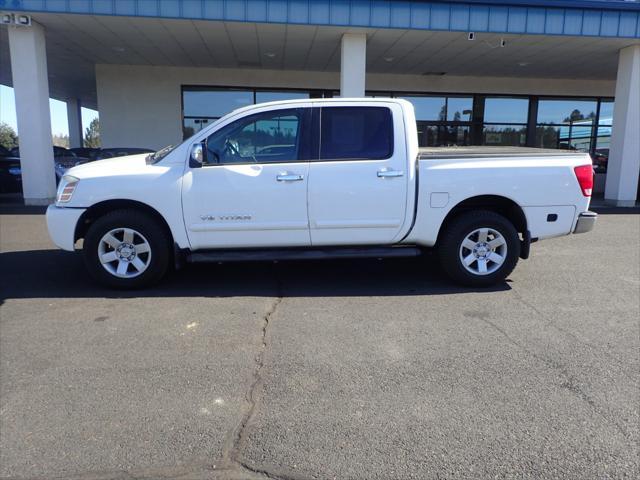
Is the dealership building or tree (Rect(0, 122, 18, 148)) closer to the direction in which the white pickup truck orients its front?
the tree

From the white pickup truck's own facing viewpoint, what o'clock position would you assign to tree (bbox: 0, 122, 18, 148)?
The tree is roughly at 2 o'clock from the white pickup truck.

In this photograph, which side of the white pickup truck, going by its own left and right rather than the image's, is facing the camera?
left

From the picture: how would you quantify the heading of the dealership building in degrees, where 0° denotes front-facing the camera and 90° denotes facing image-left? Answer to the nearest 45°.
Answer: approximately 0°

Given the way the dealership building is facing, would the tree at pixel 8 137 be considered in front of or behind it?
behind

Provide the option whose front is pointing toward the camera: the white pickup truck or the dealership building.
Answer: the dealership building

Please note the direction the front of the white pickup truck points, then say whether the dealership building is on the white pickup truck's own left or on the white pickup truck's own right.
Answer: on the white pickup truck's own right

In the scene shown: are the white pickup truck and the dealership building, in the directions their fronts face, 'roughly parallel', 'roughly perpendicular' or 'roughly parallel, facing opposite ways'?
roughly perpendicular

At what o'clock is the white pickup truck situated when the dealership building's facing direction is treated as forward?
The white pickup truck is roughly at 12 o'clock from the dealership building.

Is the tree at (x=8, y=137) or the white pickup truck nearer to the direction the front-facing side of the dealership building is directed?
the white pickup truck

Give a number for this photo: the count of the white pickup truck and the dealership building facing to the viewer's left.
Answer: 1
